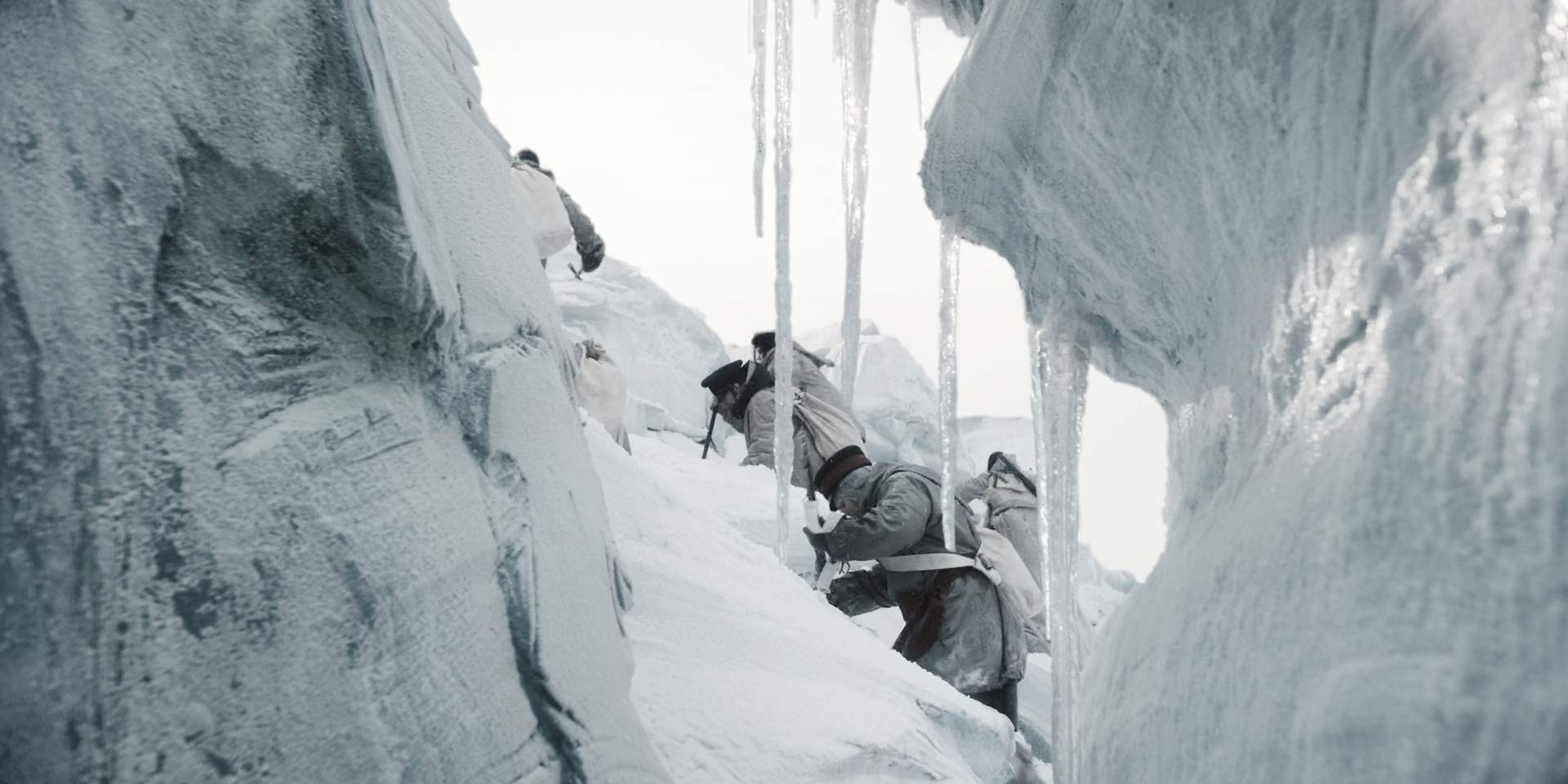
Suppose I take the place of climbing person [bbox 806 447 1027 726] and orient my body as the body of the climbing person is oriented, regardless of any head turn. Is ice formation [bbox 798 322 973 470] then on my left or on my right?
on my right

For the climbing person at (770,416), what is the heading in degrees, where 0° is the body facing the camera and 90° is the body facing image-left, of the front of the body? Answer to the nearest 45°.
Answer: approximately 90°

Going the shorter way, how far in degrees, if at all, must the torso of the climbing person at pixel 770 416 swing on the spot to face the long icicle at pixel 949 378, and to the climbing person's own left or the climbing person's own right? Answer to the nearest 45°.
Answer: approximately 90° to the climbing person's own left

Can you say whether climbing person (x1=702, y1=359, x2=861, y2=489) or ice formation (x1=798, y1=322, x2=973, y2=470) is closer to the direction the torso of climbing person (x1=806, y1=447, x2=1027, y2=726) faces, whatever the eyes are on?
the climbing person

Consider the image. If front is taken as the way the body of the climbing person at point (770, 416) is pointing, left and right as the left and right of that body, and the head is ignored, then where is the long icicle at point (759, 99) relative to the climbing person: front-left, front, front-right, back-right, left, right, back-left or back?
left

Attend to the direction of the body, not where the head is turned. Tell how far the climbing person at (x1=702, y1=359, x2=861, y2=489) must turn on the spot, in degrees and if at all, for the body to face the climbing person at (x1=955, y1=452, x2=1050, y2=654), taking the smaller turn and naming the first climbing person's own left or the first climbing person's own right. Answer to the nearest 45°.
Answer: approximately 180°

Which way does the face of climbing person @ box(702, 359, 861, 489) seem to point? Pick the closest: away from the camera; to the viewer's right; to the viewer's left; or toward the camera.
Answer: to the viewer's left

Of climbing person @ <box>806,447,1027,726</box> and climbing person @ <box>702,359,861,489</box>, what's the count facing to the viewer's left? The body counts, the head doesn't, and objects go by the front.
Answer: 2

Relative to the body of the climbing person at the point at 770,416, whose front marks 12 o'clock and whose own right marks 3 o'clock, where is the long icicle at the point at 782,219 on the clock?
The long icicle is roughly at 9 o'clock from the climbing person.

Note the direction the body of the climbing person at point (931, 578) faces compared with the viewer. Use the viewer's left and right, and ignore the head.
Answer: facing to the left of the viewer
